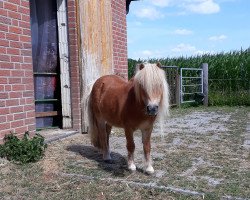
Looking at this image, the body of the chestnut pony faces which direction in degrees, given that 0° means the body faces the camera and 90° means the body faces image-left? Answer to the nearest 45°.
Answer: approximately 315°

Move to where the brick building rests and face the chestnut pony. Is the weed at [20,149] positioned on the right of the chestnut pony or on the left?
right

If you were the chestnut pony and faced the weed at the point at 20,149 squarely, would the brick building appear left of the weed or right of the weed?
right

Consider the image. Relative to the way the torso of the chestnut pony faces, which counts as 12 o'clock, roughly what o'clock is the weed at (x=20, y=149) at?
The weed is roughly at 5 o'clock from the chestnut pony.

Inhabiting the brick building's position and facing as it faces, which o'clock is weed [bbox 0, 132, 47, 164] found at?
The weed is roughly at 2 o'clock from the brick building.

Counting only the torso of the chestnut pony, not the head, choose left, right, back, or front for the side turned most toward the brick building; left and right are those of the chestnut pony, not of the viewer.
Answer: back

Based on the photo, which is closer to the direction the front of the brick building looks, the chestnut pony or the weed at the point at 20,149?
the chestnut pony

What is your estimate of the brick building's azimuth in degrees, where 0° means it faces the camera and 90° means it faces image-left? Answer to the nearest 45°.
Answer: approximately 315°
